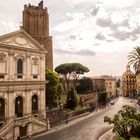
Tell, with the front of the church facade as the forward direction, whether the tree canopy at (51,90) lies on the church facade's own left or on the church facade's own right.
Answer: on the church facade's own left

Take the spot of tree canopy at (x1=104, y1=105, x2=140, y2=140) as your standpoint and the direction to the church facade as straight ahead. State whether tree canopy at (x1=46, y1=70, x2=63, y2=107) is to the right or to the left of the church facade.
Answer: right

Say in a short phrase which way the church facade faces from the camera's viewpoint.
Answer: facing the viewer and to the right of the viewer

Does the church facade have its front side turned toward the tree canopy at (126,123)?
yes

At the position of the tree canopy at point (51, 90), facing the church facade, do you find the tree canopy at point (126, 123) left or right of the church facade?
left
